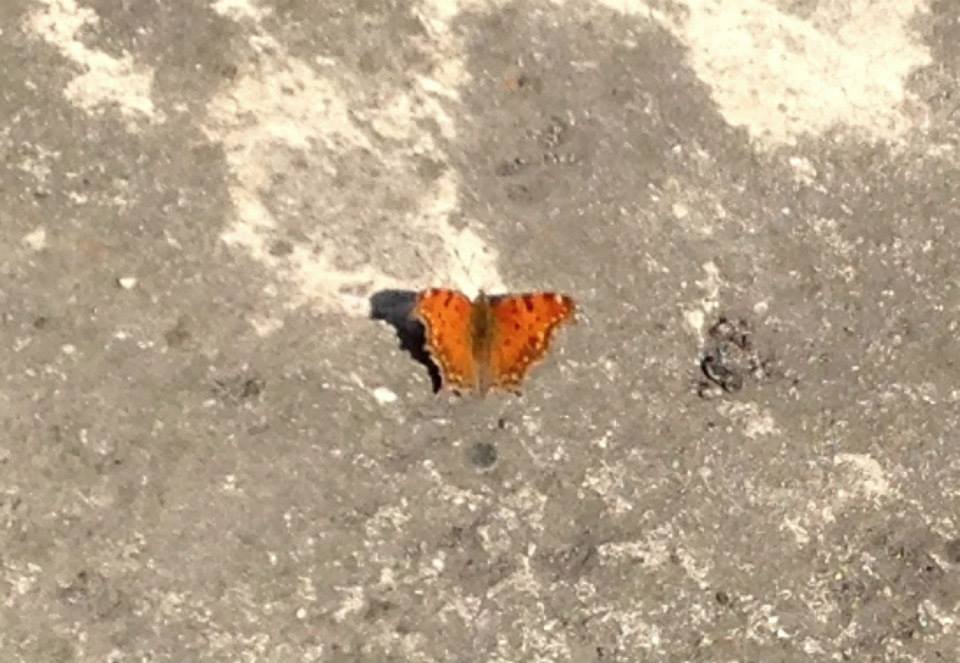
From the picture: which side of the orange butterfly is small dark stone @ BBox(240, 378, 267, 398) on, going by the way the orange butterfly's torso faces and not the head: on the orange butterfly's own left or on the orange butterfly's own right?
on the orange butterfly's own left

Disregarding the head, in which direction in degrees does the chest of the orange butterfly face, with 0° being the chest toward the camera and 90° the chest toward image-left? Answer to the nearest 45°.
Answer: approximately 180°
